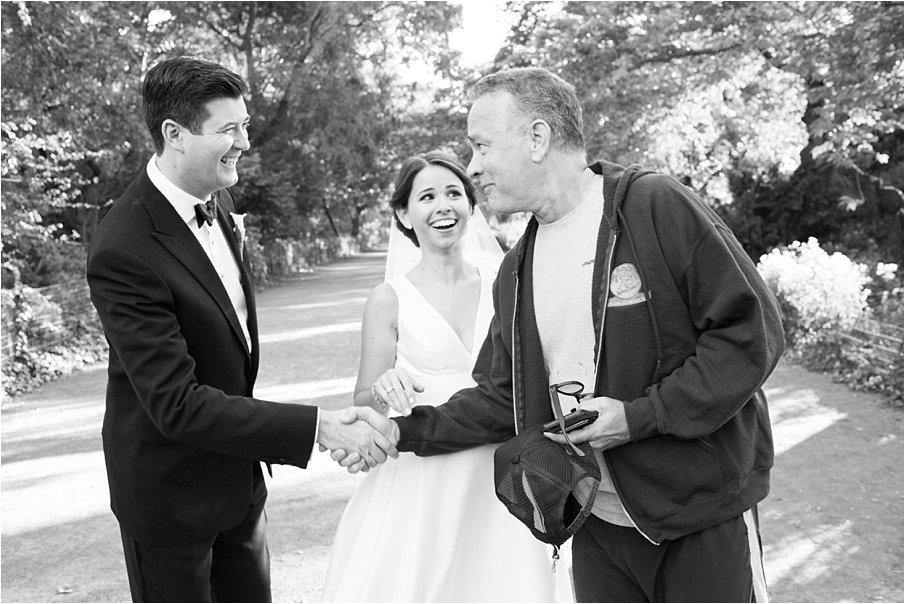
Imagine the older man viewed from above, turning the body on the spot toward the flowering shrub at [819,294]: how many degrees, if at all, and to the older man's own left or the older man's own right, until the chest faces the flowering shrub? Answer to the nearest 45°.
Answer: approximately 135° to the older man's own right

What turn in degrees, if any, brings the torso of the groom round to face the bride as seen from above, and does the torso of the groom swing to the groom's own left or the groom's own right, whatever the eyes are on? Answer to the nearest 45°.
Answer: approximately 90° to the groom's own left

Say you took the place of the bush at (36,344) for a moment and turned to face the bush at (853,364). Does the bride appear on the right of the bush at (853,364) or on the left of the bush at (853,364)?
right

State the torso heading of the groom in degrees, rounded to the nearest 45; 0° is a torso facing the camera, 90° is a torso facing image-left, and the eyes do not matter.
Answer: approximately 315°

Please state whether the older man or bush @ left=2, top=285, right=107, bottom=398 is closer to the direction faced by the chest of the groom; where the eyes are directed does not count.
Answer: the older man

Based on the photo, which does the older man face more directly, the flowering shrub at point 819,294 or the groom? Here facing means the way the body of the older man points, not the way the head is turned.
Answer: the groom

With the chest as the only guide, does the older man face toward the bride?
no

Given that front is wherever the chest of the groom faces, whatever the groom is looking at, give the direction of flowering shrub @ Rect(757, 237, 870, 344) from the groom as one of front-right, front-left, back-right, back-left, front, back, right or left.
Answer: left

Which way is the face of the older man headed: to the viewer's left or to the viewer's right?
to the viewer's left

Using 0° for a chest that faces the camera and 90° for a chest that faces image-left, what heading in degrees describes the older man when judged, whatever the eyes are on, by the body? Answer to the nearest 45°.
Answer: approximately 45°

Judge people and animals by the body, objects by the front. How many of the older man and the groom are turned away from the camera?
0

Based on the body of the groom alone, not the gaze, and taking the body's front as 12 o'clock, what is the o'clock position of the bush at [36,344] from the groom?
The bush is roughly at 7 o'clock from the groom.

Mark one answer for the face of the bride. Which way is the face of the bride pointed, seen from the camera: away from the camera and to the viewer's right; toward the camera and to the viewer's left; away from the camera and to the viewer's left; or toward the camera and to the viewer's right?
toward the camera and to the viewer's right
